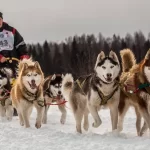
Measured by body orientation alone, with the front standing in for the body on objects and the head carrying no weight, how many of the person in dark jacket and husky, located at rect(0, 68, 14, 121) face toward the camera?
2

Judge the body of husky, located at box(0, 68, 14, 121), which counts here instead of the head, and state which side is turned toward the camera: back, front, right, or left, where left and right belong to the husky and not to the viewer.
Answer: front

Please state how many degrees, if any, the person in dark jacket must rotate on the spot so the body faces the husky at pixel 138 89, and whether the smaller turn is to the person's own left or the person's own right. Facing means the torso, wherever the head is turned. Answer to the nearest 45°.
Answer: approximately 45° to the person's own left

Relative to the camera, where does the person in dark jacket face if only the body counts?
toward the camera

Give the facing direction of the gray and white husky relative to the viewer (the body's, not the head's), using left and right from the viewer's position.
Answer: facing the viewer and to the right of the viewer

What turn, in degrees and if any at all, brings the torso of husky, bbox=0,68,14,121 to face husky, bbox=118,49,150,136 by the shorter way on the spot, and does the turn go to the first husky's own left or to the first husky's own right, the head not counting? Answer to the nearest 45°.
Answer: approximately 45° to the first husky's own left

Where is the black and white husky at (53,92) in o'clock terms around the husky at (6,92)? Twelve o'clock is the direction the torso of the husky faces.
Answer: The black and white husky is roughly at 9 o'clock from the husky.
